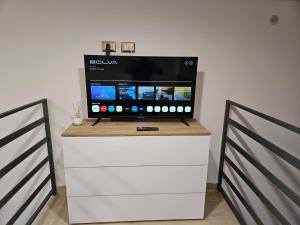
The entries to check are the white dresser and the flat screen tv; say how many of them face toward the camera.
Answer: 2

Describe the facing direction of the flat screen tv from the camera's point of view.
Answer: facing the viewer

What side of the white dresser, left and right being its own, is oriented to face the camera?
front
